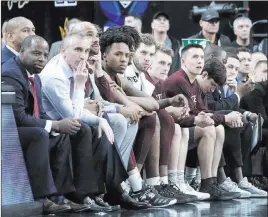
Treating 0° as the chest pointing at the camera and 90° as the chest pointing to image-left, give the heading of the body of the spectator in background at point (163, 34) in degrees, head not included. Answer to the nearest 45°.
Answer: approximately 0°

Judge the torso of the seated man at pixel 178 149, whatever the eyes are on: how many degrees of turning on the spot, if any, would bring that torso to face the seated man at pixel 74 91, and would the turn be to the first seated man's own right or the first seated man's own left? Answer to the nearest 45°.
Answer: approximately 90° to the first seated man's own right

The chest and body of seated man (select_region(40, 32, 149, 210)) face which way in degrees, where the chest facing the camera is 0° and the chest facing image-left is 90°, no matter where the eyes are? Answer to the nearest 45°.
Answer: approximately 315°

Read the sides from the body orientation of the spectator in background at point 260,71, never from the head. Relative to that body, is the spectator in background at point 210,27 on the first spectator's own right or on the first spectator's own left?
on the first spectator's own right

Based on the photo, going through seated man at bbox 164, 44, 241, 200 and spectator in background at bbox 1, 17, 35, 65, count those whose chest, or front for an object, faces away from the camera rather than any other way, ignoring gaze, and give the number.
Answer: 0

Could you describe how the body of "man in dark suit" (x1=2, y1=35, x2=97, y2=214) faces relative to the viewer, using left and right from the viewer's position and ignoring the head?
facing the viewer and to the right of the viewer

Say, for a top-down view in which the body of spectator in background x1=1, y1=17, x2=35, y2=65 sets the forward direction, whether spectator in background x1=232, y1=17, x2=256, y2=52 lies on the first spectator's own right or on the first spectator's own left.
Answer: on the first spectator's own left
